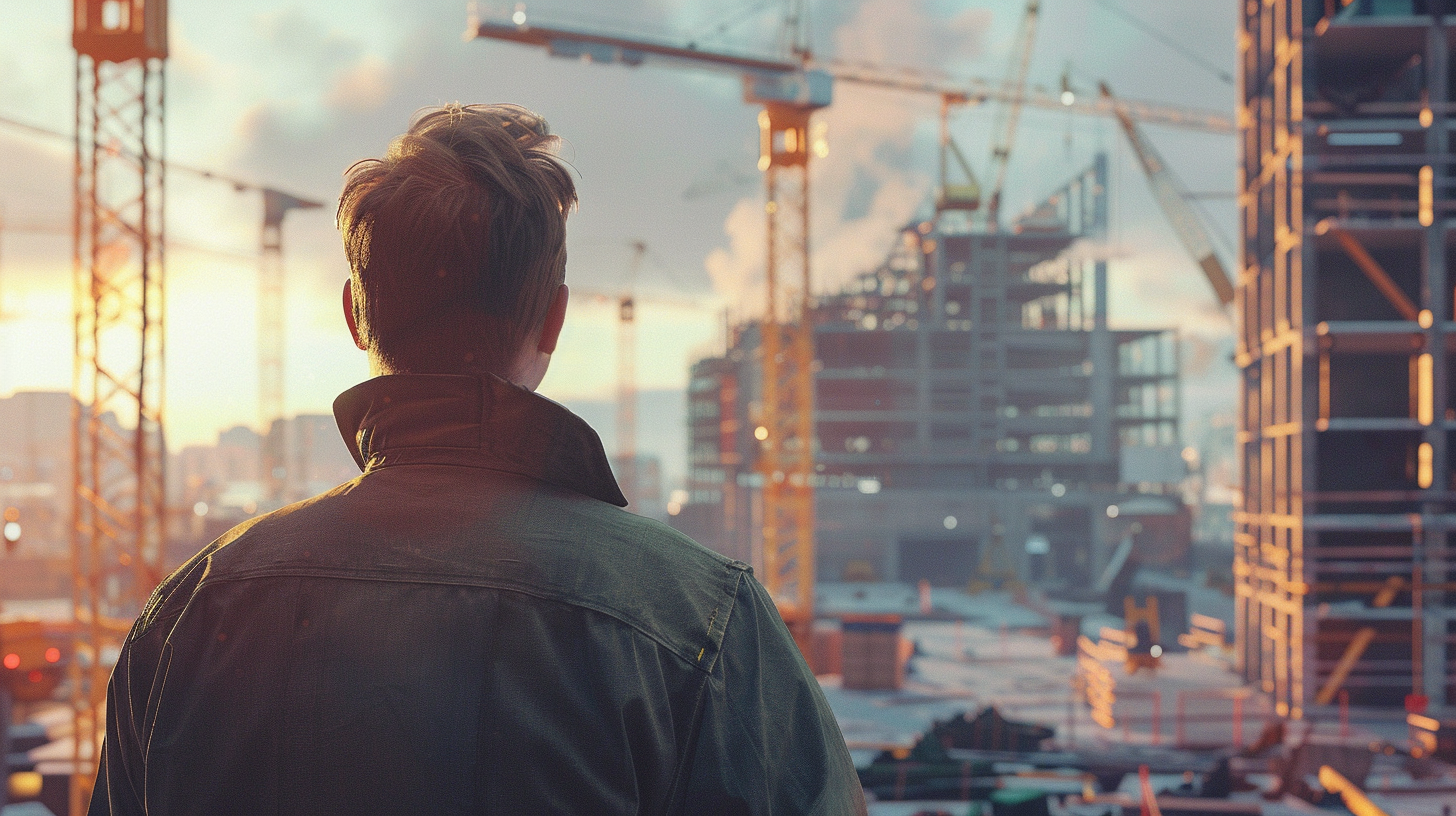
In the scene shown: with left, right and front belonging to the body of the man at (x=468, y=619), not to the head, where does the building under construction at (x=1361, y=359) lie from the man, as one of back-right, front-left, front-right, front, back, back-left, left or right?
front-right

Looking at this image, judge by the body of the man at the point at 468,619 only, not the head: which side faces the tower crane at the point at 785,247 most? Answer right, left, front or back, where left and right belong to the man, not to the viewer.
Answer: front

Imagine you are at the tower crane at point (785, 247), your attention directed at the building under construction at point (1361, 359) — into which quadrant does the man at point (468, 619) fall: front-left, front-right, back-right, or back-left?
front-right

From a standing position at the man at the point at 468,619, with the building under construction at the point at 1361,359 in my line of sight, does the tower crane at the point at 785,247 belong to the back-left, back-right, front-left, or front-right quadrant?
front-left

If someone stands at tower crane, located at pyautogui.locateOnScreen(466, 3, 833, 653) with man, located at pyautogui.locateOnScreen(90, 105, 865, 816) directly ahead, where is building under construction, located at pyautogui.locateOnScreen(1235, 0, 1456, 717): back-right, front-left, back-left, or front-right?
front-left

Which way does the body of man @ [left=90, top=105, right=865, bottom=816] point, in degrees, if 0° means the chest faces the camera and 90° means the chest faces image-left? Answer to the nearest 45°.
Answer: approximately 180°
